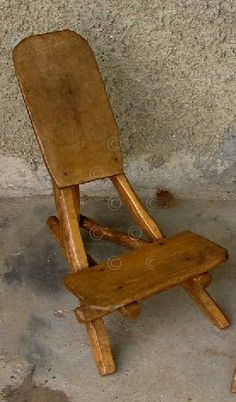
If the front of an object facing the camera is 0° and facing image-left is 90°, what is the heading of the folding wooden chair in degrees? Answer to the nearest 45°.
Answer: approximately 315°
